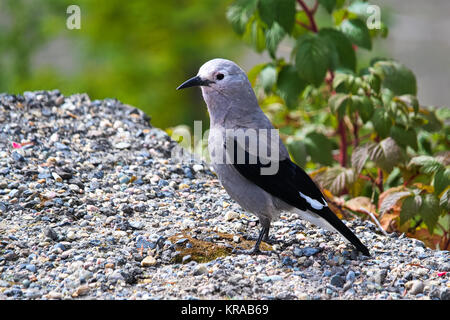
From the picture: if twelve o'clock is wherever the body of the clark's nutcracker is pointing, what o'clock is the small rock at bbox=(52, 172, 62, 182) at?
The small rock is roughly at 1 o'clock from the clark's nutcracker.

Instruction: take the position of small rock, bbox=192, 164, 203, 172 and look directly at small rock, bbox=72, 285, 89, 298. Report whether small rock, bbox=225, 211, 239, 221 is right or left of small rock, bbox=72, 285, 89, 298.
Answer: left

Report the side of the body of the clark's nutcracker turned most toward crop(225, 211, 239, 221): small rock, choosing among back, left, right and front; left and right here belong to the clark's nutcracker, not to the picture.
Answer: right

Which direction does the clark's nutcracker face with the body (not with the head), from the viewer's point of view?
to the viewer's left

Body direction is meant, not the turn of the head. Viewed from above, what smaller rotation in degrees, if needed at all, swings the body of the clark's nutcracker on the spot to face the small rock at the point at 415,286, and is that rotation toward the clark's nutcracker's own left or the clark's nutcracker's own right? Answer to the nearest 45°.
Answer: approximately 180°

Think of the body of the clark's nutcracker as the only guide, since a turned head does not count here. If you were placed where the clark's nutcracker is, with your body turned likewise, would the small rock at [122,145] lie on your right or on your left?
on your right

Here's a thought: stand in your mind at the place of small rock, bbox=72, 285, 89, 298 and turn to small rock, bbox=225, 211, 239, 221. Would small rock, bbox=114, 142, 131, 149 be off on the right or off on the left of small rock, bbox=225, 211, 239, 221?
left
